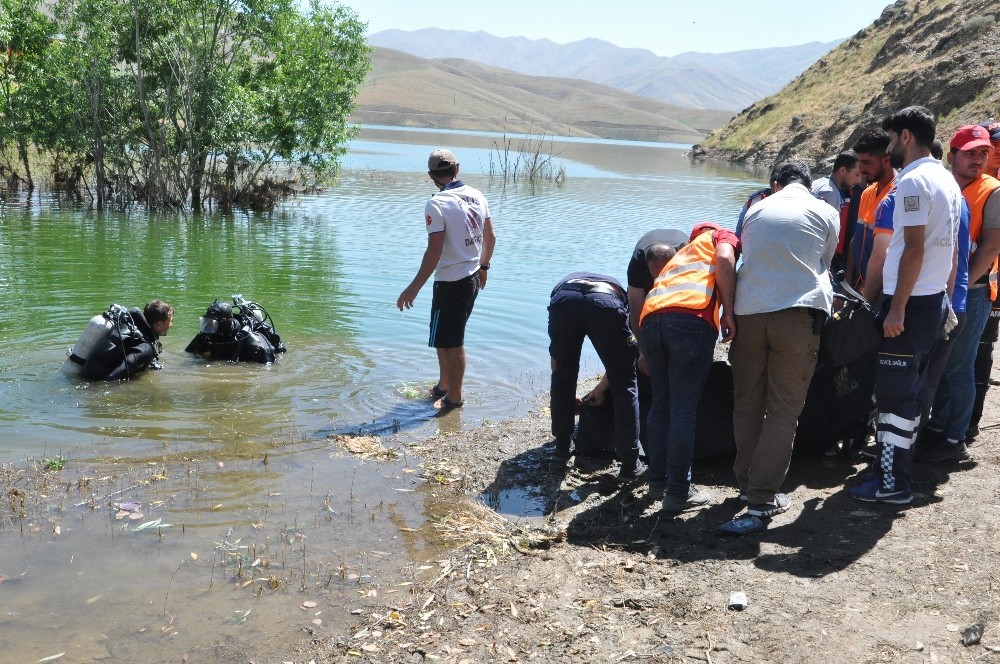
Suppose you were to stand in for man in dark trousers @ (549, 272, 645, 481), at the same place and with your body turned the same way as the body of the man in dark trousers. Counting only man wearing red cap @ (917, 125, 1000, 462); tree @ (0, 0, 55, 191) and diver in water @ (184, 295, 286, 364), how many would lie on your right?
1

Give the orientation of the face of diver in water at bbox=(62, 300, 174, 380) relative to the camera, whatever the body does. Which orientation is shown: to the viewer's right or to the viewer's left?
to the viewer's right

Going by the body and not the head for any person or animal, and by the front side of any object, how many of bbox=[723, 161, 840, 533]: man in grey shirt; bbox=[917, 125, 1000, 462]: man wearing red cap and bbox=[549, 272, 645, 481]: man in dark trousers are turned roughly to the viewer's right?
0

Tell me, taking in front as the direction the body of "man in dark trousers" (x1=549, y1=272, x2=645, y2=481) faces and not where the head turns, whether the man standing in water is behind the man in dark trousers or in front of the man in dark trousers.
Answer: in front

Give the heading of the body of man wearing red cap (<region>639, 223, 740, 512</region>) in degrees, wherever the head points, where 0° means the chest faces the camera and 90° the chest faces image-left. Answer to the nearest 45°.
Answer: approximately 225°

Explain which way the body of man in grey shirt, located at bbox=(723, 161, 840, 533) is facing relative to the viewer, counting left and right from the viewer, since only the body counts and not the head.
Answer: facing away from the viewer

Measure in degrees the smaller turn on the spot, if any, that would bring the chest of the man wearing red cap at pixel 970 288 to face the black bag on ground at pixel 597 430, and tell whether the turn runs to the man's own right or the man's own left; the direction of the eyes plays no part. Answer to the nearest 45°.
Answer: approximately 45° to the man's own right

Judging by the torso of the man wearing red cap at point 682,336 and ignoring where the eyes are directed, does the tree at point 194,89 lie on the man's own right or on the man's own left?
on the man's own left

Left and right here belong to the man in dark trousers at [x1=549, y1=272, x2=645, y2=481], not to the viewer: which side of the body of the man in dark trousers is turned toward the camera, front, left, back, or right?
back

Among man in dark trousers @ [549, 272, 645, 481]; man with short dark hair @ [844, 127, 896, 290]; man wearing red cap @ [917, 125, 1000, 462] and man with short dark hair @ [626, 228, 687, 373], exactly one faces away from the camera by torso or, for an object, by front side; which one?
the man in dark trousers

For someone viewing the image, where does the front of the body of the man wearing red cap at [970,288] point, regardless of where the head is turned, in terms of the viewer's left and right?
facing the viewer and to the left of the viewer

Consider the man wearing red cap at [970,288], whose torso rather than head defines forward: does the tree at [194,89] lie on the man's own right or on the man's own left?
on the man's own right

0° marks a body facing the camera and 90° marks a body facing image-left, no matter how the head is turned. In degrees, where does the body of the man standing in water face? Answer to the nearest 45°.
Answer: approximately 135°
